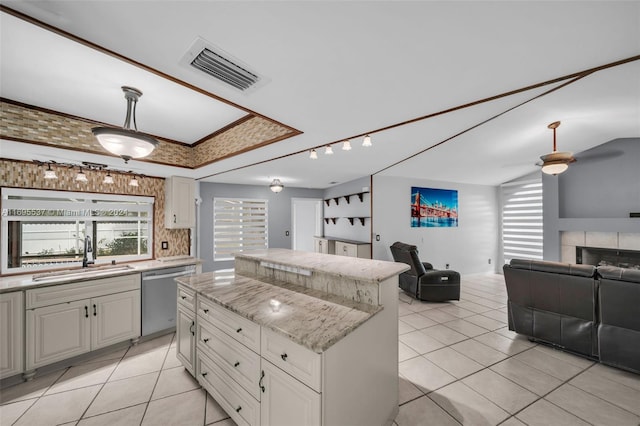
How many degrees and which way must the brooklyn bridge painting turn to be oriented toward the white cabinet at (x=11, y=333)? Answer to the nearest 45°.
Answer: approximately 90° to its right

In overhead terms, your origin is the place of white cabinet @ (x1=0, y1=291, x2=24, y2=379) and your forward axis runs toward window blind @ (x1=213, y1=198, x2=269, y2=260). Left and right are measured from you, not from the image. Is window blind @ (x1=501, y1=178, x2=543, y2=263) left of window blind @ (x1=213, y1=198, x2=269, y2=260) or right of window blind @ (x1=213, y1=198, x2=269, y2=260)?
right

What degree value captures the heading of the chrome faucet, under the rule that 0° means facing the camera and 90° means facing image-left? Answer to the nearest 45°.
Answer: approximately 315°

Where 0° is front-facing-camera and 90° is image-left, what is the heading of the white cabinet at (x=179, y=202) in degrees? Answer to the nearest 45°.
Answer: approximately 315°

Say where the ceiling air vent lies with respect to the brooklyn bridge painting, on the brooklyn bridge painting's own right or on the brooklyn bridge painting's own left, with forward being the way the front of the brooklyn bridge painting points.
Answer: on the brooklyn bridge painting's own right
